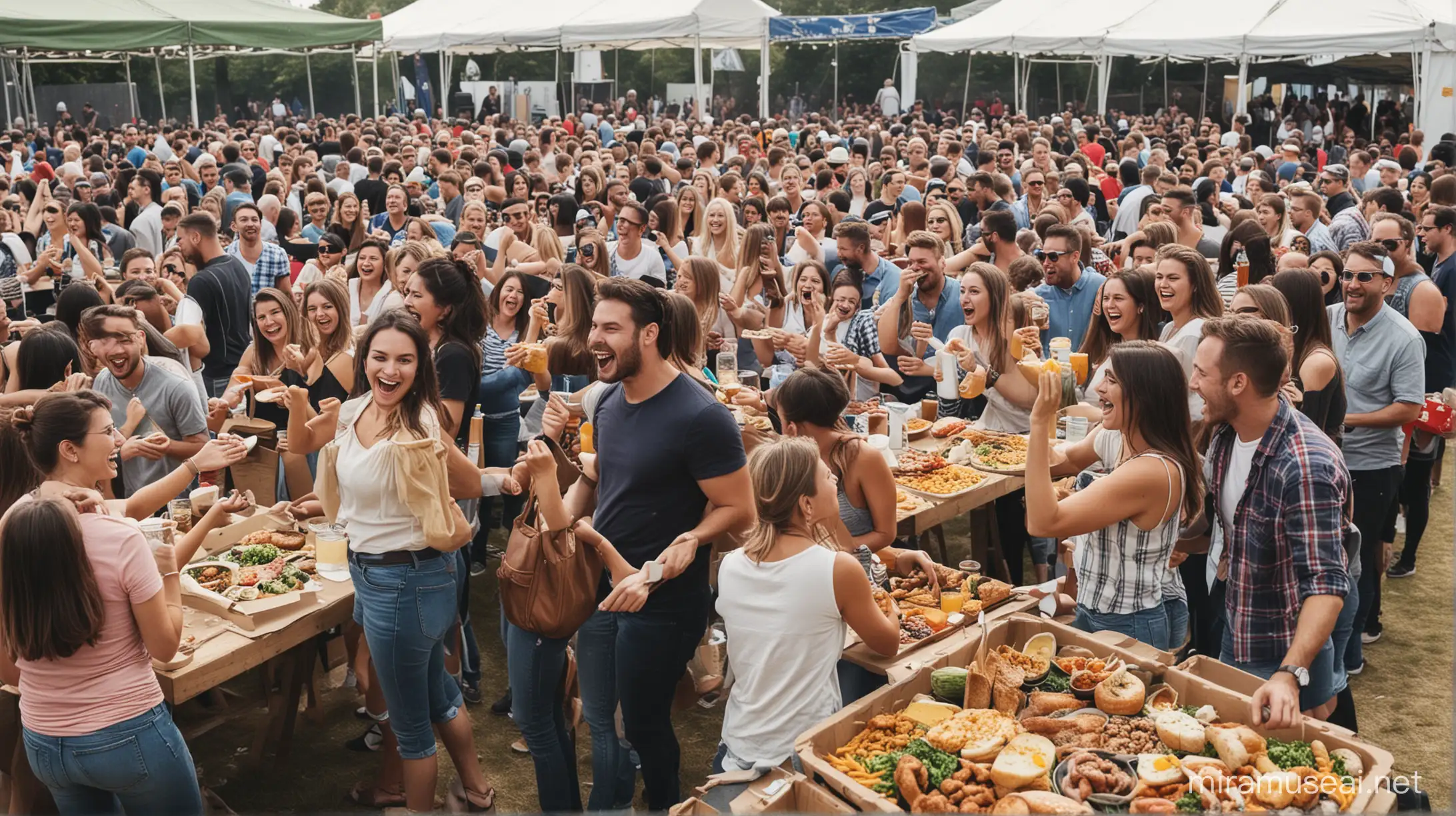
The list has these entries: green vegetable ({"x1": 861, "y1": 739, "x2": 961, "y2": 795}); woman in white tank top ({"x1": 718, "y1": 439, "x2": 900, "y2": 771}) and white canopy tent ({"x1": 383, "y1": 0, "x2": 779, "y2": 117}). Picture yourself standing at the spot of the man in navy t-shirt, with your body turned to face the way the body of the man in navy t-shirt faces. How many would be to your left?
2

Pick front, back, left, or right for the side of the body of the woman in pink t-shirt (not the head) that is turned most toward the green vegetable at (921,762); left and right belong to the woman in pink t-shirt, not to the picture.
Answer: right

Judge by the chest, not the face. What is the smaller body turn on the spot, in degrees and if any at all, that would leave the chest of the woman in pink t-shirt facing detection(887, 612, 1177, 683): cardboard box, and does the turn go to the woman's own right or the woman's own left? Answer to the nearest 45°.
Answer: approximately 45° to the woman's own right

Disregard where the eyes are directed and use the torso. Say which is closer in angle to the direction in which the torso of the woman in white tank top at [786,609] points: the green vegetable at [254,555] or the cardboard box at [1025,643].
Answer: the cardboard box

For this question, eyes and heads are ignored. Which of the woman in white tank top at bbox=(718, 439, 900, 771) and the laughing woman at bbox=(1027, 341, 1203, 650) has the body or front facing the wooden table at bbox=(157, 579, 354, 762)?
the laughing woman

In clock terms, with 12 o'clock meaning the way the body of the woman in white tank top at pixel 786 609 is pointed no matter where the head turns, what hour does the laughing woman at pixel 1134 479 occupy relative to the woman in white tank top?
The laughing woman is roughly at 1 o'clock from the woman in white tank top.

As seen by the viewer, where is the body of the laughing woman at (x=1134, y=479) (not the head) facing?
to the viewer's left

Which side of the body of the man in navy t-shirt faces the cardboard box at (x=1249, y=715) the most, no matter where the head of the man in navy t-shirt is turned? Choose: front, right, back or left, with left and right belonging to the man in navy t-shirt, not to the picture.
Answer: left

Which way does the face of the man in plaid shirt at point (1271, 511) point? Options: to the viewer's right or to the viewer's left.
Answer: to the viewer's left
